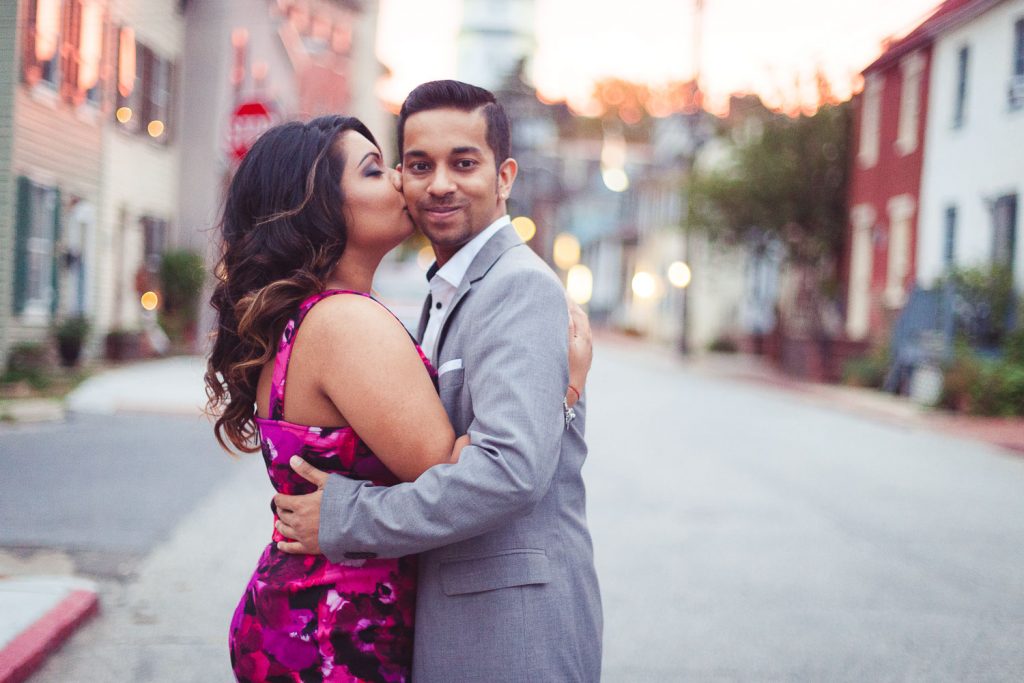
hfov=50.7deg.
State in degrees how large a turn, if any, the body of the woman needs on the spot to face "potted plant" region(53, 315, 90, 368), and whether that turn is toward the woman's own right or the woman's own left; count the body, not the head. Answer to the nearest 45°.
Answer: approximately 90° to the woman's own left

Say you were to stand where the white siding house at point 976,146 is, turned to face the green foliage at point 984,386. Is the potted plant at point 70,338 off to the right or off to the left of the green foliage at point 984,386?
right

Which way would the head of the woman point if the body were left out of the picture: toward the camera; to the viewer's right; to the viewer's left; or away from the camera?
to the viewer's right

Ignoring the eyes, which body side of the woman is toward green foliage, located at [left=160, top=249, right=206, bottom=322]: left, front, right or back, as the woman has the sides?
left

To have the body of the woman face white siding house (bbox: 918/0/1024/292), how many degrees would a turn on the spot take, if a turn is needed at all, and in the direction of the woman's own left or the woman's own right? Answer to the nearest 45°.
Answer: approximately 45° to the woman's own left

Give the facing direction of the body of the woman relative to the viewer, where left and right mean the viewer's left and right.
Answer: facing to the right of the viewer

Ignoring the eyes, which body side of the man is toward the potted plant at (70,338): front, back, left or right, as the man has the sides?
right
